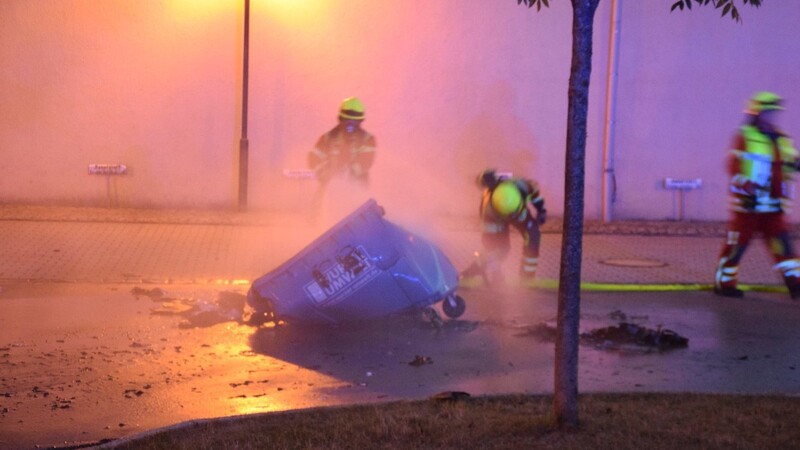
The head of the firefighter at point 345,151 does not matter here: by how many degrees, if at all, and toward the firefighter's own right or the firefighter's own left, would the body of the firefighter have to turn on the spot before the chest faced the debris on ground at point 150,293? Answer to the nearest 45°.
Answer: approximately 45° to the firefighter's own right

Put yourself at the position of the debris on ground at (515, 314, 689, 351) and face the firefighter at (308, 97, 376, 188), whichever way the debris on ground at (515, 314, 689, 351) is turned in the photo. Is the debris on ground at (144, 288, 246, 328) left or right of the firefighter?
left

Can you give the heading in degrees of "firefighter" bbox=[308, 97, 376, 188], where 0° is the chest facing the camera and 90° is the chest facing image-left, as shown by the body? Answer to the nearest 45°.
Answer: approximately 0°

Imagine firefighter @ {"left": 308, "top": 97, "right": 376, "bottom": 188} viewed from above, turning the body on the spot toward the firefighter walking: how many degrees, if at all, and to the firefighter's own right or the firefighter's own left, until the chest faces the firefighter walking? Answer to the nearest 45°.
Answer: approximately 45° to the firefighter's own left

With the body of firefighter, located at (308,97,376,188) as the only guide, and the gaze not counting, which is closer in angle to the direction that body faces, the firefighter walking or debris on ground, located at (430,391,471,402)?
the debris on ground

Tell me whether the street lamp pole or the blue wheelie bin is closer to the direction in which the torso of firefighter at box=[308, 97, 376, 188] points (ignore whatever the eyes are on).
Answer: the blue wheelie bin

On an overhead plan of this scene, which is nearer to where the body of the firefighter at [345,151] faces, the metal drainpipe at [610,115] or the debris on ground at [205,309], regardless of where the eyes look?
the debris on ground
